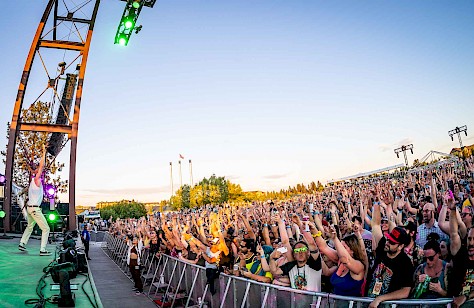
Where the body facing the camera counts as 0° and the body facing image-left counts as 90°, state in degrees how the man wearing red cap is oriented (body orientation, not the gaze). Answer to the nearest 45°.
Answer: approximately 45°

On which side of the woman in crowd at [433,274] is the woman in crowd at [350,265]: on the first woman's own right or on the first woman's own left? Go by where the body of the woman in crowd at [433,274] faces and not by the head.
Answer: on the first woman's own right
